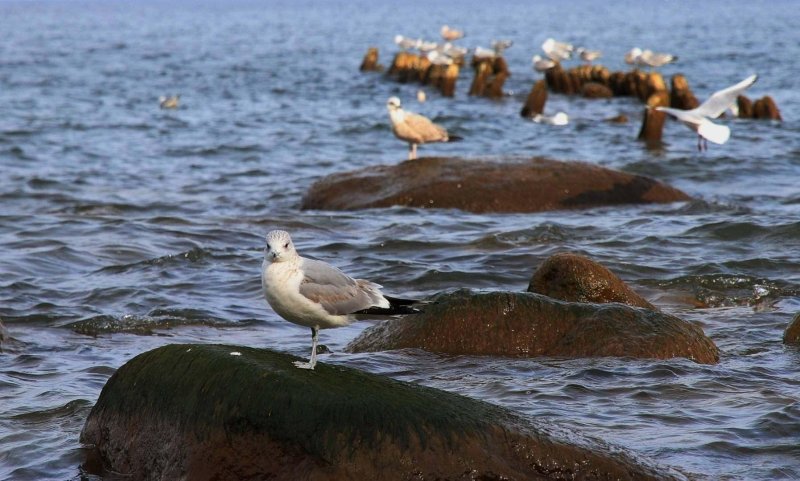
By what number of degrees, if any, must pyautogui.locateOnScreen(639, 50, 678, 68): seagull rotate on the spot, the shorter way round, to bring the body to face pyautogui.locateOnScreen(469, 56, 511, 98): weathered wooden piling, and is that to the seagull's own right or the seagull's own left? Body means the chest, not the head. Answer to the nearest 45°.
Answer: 0° — it already faces it

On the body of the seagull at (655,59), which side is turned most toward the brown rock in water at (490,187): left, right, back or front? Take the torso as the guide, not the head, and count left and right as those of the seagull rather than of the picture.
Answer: left

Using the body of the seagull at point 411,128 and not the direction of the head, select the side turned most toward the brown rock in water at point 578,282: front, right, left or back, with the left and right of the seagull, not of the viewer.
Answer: left

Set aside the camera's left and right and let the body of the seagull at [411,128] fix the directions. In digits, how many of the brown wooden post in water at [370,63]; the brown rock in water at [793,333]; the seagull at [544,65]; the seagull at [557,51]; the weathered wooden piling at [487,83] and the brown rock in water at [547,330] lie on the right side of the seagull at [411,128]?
4

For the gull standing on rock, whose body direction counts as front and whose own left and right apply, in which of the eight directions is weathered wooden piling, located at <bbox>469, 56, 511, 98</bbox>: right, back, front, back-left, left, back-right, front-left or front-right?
back-right

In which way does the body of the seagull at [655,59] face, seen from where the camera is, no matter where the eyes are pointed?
to the viewer's left

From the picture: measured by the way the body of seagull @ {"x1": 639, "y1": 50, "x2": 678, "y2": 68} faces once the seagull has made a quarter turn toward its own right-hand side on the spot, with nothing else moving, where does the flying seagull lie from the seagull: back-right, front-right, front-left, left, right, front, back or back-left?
back

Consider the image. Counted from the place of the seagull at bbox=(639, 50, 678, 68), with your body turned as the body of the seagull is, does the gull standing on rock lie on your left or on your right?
on your left

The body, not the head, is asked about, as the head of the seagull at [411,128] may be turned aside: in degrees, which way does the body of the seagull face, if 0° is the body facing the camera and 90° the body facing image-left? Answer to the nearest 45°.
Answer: approximately 90°

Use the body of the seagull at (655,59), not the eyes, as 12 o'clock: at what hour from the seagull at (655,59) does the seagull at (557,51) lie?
the seagull at (557,51) is roughly at 1 o'clock from the seagull at (655,59).

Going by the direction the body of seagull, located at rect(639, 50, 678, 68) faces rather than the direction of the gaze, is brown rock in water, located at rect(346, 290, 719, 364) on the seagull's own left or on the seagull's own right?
on the seagull's own left
